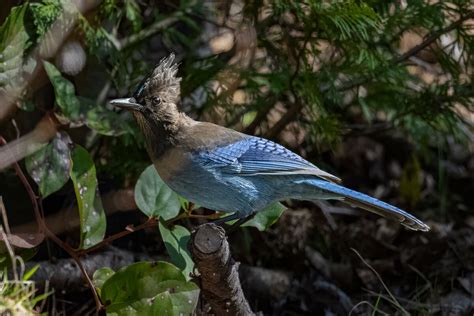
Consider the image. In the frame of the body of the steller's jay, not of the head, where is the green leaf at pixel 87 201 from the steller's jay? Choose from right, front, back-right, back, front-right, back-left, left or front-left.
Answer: front

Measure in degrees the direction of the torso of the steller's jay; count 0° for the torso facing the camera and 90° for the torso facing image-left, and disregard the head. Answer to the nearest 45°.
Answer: approximately 90°

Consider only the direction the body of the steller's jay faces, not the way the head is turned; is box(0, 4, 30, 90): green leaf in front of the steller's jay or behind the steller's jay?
in front

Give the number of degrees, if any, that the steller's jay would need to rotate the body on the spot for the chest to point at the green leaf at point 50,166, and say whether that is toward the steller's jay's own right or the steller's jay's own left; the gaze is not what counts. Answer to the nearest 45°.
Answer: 0° — it already faces it

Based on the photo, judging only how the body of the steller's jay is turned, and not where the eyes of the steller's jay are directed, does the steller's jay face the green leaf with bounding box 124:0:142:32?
no

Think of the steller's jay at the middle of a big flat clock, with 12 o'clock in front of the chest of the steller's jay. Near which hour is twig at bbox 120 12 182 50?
The twig is roughly at 2 o'clock from the steller's jay.

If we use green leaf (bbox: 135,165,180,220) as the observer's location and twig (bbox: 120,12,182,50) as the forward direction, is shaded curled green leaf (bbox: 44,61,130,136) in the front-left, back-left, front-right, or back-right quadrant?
front-left
